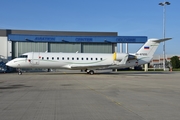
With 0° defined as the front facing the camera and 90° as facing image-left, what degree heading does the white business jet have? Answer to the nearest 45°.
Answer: approximately 90°
